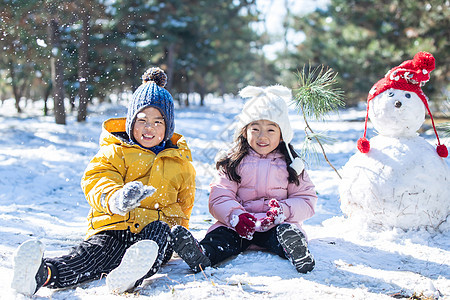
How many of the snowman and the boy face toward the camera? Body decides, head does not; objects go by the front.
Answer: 2

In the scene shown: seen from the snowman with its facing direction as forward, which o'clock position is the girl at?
The girl is roughly at 2 o'clock from the snowman.

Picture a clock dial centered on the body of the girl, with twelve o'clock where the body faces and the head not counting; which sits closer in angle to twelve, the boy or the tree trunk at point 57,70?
the boy

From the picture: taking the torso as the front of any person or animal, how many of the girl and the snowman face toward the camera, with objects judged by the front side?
2

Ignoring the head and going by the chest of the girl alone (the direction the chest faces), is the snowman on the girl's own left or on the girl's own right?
on the girl's own left

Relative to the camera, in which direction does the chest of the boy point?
toward the camera

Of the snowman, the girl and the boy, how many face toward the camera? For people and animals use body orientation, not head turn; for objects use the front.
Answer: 3

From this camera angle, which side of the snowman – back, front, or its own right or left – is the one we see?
front

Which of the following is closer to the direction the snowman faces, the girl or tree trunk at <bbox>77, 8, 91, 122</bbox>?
the girl

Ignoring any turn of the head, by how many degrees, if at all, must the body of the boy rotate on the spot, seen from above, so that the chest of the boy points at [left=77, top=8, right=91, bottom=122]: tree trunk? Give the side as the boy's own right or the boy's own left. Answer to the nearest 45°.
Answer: approximately 180°

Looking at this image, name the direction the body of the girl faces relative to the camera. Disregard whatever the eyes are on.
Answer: toward the camera

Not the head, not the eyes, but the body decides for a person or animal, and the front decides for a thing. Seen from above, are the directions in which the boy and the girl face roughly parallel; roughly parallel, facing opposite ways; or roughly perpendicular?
roughly parallel

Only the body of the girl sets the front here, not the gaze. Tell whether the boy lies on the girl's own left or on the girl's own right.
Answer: on the girl's own right

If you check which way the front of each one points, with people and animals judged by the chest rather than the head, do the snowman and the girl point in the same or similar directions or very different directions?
same or similar directions
